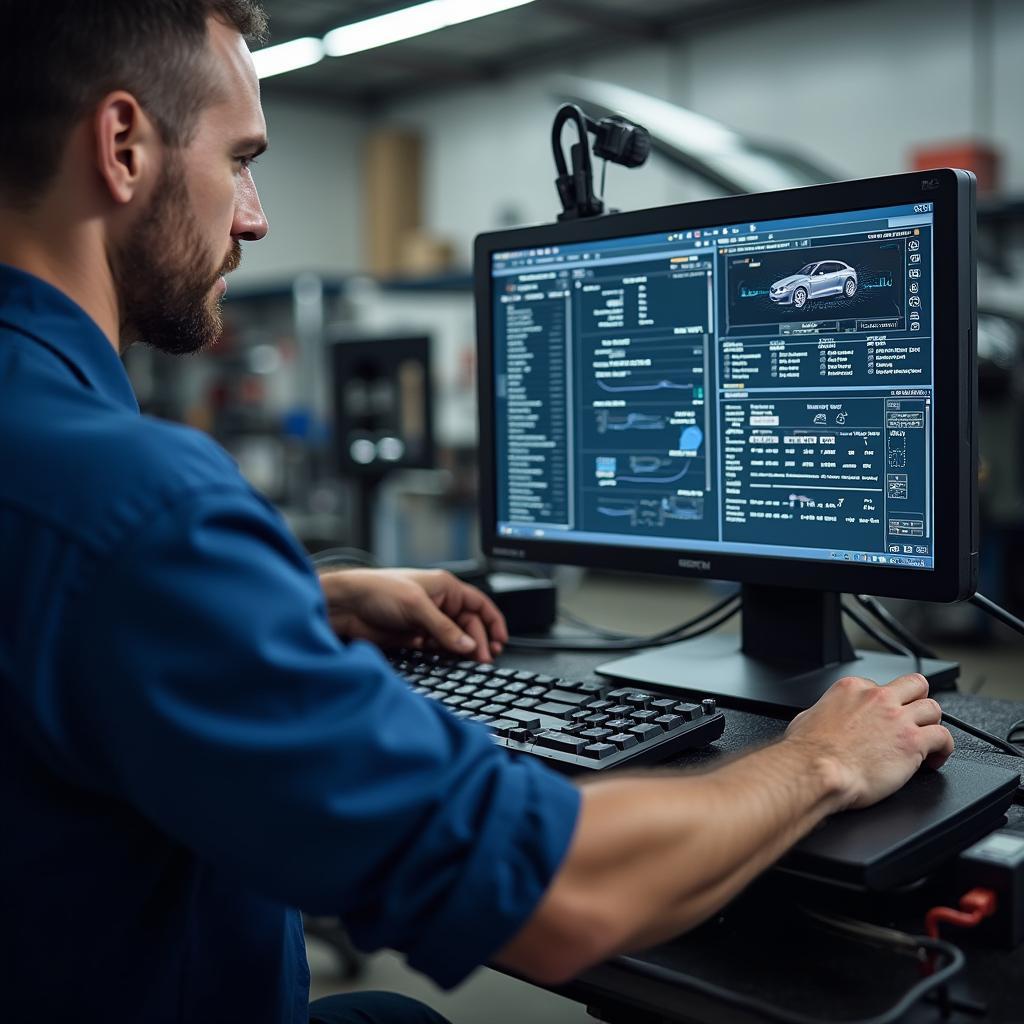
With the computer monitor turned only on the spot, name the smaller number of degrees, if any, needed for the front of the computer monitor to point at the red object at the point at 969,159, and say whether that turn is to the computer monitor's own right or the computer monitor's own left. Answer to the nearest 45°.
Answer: approximately 135° to the computer monitor's own right

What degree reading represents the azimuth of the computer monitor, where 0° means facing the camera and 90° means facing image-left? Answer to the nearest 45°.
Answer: approximately 45°

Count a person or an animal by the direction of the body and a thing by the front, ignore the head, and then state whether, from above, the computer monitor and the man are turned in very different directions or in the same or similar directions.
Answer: very different directions

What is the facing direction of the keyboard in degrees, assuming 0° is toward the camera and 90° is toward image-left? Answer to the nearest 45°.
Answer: approximately 45°

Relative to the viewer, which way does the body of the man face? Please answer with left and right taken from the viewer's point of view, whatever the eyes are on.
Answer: facing away from the viewer and to the right of the viewer

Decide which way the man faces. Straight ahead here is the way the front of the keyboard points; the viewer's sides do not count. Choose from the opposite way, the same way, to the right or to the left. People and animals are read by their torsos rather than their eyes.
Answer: the opposite way

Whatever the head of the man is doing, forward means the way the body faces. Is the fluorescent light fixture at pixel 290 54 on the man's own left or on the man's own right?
on the man's own left

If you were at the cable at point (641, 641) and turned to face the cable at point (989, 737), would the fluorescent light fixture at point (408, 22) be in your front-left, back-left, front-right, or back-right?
back-left
